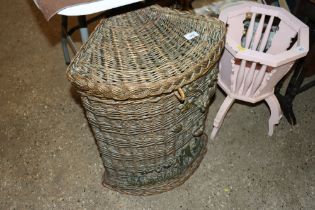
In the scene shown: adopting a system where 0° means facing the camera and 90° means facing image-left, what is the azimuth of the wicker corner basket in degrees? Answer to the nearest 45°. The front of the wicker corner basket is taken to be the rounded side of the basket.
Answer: approximately 315°
